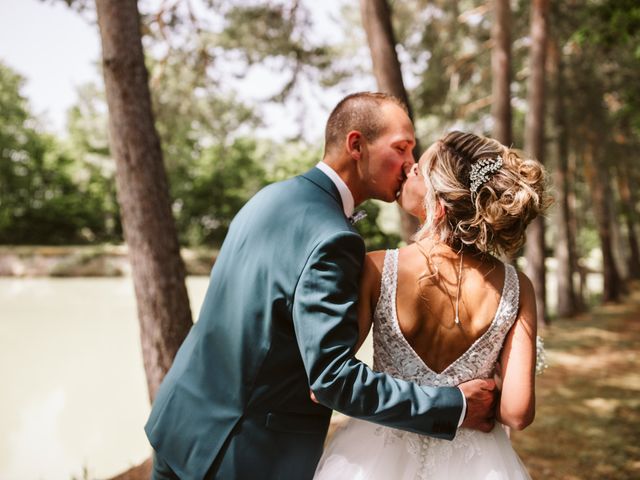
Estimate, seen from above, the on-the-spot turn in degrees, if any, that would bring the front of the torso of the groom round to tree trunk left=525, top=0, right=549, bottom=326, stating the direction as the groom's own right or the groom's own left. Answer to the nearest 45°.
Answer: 0° — they already face it

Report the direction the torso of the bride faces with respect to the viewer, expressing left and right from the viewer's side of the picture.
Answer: facing away from the viewer

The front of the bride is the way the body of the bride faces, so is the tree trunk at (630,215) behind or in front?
in front

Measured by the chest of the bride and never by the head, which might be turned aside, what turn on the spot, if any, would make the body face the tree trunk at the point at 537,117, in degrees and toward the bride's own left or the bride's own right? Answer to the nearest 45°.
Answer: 0° — they already face it

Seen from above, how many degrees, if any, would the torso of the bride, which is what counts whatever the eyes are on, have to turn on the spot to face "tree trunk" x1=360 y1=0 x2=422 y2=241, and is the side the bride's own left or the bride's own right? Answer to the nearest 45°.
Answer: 0° — they already face it

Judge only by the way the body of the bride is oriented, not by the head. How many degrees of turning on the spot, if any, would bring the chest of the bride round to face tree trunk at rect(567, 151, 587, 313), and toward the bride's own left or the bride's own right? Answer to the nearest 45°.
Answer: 0° — they already face it

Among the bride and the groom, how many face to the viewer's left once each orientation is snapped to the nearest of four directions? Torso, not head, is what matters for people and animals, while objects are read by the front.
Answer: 0

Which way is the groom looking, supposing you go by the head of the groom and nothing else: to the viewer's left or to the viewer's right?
to the viewer's right

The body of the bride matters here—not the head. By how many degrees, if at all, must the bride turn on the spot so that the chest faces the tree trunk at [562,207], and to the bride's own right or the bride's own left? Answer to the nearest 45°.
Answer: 0° — they already face it

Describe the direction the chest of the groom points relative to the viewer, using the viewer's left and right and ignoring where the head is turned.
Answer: facing away from the viewer and to the right of the viewer

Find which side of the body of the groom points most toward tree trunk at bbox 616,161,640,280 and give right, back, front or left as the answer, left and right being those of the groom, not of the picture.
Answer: front

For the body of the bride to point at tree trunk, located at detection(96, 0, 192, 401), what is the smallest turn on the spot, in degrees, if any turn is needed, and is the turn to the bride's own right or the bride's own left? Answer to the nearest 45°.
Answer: approximately 45° to the bride's own left

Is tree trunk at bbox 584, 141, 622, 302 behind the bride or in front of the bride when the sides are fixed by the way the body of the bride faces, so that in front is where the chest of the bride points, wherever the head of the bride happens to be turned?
in front

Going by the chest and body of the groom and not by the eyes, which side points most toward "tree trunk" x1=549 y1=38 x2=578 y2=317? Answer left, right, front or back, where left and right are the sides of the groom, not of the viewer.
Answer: front
